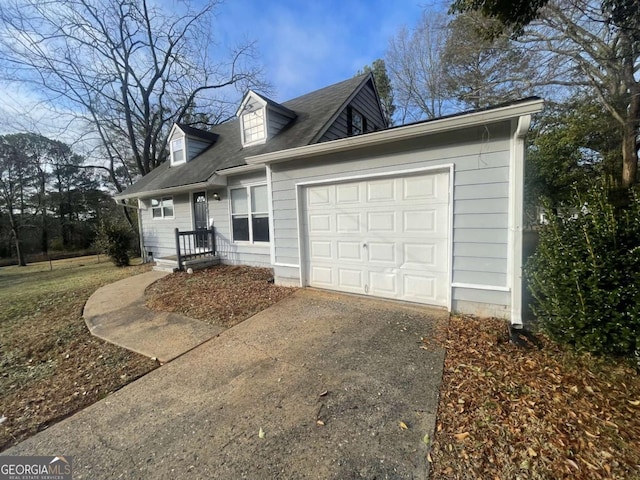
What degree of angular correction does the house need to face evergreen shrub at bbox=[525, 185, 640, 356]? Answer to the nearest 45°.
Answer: approximately 90° to its left

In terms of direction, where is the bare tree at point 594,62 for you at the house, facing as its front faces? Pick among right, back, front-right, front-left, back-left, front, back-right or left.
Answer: back

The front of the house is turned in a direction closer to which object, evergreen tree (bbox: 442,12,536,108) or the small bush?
the small bush

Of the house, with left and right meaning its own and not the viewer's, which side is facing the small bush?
right

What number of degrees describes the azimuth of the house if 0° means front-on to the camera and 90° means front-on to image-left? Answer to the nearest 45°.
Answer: approximately 45°

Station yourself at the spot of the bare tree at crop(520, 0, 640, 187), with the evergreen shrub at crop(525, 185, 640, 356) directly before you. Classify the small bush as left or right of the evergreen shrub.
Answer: right

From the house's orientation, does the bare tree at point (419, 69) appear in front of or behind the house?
behind

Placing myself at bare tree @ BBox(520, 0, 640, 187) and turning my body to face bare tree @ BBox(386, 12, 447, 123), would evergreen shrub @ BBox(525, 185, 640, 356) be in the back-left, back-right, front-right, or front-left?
back-left

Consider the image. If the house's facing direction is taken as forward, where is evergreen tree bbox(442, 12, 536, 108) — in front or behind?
behind
